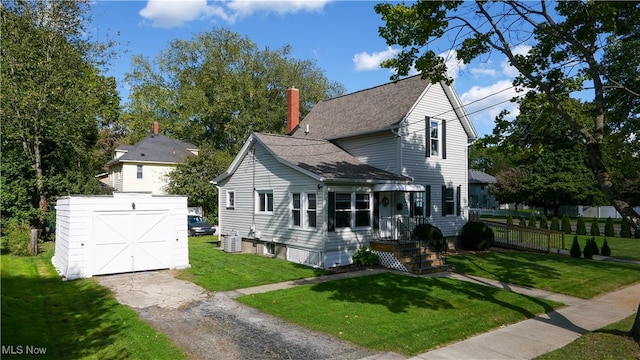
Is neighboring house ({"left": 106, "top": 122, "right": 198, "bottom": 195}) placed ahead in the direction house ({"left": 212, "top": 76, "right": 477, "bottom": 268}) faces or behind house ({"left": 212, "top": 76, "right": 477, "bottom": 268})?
behind

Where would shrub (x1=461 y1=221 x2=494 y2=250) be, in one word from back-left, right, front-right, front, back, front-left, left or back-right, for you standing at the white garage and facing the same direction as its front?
left

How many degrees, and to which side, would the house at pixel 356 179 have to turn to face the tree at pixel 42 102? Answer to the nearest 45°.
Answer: approximately 135° to its right

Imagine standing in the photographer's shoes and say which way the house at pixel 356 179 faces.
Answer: facing the viewer and to the right of the viewer

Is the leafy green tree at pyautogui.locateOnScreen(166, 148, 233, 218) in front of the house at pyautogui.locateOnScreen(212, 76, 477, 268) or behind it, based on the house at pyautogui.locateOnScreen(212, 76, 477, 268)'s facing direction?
behind

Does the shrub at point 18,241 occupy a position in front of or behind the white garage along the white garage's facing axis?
behind

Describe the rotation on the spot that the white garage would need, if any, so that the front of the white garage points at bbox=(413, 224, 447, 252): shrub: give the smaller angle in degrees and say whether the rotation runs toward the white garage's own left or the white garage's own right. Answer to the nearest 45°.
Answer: approximately 90° to the white garage's own left

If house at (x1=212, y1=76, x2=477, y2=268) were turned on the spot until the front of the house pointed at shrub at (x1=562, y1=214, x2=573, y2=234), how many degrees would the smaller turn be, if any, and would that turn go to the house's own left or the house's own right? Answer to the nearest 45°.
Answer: approximately 90° to the house's own left

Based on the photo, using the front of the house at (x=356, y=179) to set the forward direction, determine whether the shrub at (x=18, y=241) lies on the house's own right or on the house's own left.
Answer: on the house's own right

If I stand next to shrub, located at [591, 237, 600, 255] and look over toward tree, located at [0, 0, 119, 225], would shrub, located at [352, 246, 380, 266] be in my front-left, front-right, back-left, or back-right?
front-left

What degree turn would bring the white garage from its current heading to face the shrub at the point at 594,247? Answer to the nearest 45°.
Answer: approximately 90° to its left
